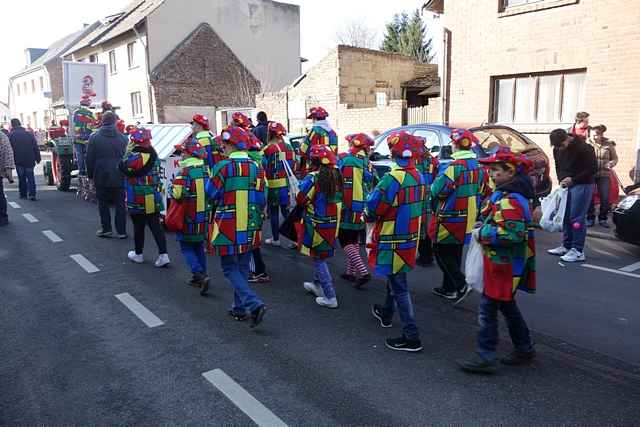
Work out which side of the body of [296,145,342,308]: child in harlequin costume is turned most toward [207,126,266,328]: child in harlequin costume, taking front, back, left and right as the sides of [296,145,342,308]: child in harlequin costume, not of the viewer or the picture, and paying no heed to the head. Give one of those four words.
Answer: left

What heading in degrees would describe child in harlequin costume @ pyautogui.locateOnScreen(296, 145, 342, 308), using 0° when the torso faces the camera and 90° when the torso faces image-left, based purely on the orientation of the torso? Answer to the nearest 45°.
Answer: approximately 135°

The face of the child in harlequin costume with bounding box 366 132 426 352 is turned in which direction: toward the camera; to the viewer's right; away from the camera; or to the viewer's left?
away from the camera

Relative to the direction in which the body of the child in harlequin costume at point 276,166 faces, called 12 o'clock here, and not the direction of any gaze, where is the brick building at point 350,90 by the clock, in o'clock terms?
The brick building is roughly at 2 o'clock from the child in harlequin costume.

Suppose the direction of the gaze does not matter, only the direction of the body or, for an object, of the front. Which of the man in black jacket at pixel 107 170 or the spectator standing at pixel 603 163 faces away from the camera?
the man in black jacket

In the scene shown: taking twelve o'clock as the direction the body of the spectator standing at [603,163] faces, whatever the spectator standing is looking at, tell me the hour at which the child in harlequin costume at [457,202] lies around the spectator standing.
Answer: The child in harlequin costume is roughly at 11 o'clock from the spectator standing.

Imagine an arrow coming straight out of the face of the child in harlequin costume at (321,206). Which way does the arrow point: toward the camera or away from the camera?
away from the camera

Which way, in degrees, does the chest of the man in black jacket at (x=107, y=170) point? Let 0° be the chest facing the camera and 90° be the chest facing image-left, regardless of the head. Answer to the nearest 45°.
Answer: approximately 180°

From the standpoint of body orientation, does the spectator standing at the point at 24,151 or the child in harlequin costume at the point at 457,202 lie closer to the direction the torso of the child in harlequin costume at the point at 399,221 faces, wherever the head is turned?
the spectator standing

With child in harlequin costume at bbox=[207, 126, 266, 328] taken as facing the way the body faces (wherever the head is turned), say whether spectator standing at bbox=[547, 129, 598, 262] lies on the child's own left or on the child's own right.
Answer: on the child's own right

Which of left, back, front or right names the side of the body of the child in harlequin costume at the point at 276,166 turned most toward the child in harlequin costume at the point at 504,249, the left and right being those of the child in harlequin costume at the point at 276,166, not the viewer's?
back

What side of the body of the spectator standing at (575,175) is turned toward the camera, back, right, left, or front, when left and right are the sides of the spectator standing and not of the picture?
left

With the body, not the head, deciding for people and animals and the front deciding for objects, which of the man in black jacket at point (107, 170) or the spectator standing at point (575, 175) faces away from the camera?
the man in black jacket

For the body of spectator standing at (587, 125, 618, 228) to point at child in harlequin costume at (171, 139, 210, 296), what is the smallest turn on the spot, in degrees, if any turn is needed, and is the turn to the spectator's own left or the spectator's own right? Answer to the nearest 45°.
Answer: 0° — they already face them
